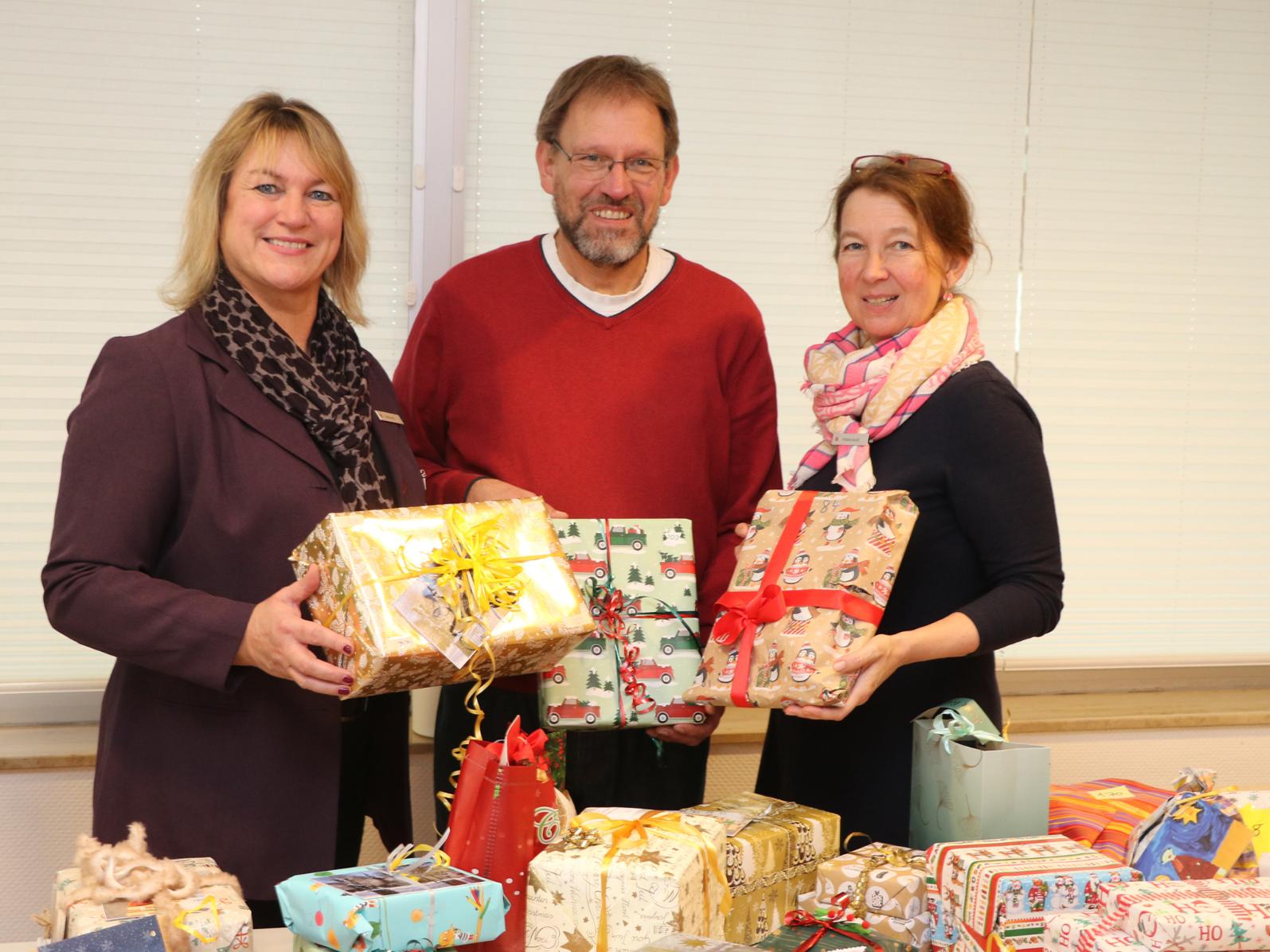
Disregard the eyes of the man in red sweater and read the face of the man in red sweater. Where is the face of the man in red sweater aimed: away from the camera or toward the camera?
toward the camera

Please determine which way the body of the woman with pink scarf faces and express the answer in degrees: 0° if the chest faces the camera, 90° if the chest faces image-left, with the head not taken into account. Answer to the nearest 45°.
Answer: approximately 45°

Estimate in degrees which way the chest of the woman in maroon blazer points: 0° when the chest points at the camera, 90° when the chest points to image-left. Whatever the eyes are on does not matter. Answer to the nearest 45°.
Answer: approximately 315°

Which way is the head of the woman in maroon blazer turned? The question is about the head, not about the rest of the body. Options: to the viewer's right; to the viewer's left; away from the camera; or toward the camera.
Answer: toward the camera

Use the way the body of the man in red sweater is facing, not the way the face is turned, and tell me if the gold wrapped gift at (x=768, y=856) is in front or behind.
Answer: in front

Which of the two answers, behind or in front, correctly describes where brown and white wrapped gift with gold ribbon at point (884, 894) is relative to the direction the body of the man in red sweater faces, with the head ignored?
in front

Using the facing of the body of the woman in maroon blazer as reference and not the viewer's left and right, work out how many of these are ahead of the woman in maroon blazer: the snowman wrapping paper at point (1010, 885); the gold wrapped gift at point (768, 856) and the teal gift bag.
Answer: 3

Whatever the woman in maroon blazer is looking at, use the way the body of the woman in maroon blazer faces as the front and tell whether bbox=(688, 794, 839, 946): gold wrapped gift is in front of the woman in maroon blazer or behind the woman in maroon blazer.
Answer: in front

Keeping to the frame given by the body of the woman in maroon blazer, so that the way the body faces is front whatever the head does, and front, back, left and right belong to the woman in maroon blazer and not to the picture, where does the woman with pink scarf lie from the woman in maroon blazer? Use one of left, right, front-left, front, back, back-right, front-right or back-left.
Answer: front-left

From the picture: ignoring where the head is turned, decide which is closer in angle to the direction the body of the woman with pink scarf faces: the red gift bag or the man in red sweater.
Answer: the red gift bag

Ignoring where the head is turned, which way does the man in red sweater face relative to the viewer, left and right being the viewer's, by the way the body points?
facing the viewer
